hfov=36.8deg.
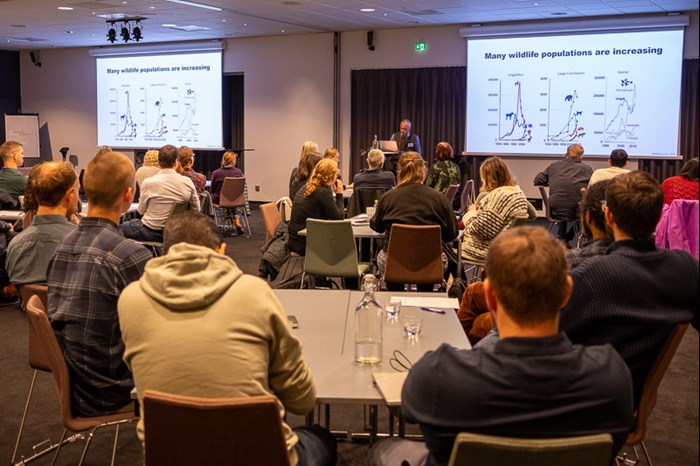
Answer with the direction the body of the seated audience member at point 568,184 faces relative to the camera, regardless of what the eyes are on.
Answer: away from the camera

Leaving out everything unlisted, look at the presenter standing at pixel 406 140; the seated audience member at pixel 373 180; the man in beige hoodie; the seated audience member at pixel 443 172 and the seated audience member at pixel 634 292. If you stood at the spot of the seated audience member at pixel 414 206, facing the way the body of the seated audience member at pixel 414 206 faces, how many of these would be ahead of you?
3

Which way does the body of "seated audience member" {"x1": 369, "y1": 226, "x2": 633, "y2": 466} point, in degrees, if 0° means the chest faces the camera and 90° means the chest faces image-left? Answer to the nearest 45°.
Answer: approximately 180°

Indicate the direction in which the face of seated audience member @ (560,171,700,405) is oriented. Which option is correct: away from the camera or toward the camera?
away from the camera

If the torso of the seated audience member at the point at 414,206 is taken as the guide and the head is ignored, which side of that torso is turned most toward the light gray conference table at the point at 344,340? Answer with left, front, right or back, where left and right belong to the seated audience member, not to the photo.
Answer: back

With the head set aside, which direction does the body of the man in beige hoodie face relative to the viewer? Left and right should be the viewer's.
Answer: facing away from the viewer

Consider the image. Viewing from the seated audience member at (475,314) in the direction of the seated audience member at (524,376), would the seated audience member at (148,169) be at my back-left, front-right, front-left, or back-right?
back-right

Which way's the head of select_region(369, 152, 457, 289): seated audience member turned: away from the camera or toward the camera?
away from the camera

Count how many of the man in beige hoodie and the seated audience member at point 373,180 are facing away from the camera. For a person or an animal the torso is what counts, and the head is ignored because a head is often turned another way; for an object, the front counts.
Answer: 2

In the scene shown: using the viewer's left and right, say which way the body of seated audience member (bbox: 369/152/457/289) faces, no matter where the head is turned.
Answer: facing away from the viewer

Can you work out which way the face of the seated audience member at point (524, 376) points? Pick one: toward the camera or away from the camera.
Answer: away from the camera

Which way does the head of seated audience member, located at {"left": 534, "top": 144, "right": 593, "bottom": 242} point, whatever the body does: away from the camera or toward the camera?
away from the camera

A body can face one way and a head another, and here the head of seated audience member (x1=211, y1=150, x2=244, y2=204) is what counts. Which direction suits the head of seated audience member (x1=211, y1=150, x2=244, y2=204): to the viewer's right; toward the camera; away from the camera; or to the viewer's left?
away from the camera
